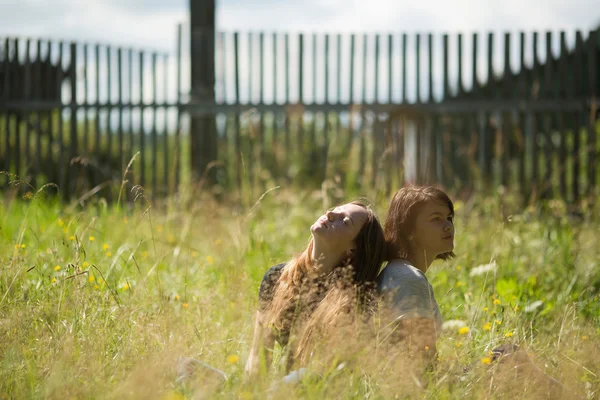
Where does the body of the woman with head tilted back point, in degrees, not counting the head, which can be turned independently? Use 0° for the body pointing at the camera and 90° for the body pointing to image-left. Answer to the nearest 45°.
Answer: approximately 45°
